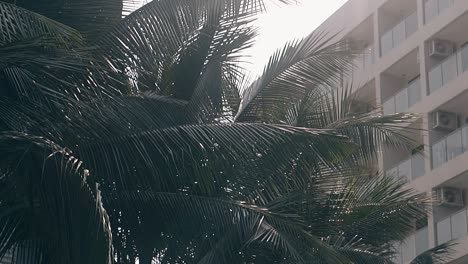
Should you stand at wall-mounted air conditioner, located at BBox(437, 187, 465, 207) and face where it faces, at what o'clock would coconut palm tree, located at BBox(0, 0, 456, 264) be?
The coconut palm tree is roughly at 11 o'clock from the wall-mounted air conditioner.

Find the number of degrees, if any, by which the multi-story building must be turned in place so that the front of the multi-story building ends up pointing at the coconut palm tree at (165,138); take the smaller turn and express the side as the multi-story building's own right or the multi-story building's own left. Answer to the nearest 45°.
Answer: approximately 45° to the multi-story building's own left

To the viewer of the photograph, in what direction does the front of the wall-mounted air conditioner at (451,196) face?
facing the viewer and to the left of the viewer
